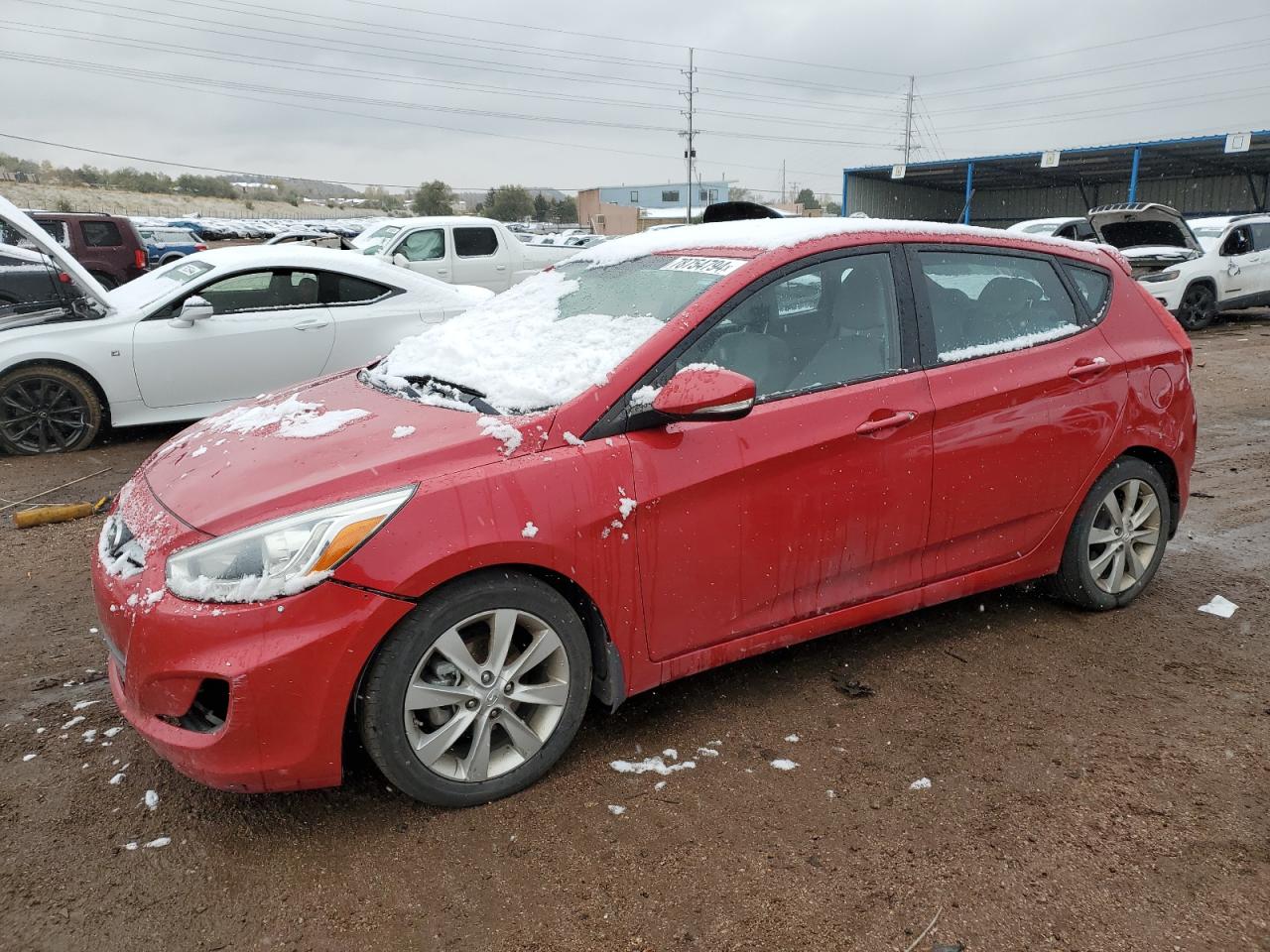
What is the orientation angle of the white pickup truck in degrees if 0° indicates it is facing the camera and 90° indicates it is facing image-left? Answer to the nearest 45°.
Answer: approximately 45°

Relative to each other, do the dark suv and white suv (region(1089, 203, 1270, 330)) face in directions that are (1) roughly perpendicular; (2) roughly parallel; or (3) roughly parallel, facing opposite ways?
roughly parallel

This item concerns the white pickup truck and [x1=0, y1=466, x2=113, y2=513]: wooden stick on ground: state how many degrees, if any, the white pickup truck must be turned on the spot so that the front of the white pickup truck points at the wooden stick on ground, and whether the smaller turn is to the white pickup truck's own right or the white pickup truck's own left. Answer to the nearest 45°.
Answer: approximately 45° to the white pickup truck's own left

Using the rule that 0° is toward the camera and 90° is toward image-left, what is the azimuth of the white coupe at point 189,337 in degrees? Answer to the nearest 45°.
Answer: approximately 90°

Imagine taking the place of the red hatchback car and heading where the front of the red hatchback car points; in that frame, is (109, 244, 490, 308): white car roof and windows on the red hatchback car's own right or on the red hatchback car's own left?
on the red hatchback car's own right

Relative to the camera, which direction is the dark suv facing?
to the viewer's left

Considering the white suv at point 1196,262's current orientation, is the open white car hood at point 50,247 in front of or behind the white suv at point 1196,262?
in front

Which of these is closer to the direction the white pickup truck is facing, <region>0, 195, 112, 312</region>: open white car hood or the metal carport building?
the open white car hood

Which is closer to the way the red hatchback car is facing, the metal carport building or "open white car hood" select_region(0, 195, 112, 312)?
the open white car hood

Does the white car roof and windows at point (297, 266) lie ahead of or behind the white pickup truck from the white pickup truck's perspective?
ahead

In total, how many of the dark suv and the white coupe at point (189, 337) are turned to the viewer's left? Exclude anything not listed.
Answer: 2

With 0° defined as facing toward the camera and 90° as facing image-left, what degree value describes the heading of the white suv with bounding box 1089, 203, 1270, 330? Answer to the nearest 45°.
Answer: approximately 45°
